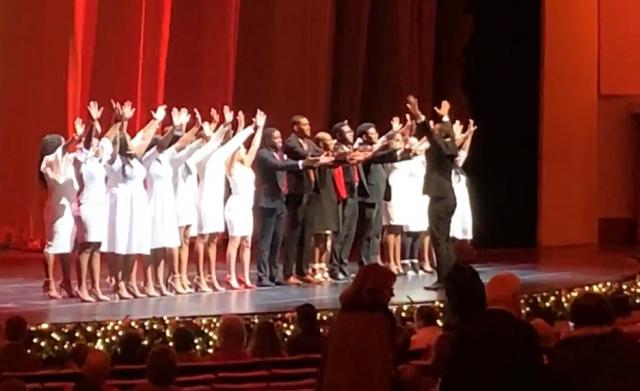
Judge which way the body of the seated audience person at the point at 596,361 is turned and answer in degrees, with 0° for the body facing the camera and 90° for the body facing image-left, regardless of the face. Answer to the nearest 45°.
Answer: approximately 180°

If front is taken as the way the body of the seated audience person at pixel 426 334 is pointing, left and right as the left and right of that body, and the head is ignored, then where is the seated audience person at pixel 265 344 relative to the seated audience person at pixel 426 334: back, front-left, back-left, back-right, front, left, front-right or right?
left

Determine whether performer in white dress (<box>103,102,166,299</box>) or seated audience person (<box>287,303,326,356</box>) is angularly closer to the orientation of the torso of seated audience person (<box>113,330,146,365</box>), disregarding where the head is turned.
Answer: the performer in white dress

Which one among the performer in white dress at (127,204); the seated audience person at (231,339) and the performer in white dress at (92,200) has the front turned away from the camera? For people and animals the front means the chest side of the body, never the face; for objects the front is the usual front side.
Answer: the seated audience person

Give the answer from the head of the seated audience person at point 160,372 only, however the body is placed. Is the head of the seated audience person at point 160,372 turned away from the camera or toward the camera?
away from the camera

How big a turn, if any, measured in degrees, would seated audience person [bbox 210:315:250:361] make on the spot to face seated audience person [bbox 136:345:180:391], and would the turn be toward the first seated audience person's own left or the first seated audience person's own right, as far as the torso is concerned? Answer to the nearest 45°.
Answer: approximately 180°

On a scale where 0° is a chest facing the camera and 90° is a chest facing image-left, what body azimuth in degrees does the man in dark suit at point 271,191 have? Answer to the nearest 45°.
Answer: approximately 315°

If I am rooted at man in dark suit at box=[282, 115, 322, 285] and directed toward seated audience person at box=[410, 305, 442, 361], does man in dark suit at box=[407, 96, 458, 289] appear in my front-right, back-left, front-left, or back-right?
front-left

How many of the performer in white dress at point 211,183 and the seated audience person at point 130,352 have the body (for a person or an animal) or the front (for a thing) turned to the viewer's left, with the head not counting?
0

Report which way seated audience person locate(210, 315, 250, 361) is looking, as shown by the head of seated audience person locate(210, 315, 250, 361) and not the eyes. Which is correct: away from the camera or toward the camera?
away from the camera

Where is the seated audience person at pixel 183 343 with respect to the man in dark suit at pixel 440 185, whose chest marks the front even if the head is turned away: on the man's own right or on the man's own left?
on the man's own left

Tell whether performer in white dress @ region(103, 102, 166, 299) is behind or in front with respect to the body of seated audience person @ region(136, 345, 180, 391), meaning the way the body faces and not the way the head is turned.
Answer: in front

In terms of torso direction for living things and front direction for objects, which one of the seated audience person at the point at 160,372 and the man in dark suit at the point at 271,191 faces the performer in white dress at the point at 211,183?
the seated audience person

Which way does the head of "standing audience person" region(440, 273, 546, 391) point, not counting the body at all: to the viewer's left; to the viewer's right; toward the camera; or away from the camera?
away from the camera

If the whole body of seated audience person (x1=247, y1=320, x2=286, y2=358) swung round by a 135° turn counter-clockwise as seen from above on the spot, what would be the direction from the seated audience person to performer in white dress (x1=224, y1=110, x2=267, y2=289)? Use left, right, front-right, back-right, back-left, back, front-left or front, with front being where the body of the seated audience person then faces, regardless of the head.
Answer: back-right

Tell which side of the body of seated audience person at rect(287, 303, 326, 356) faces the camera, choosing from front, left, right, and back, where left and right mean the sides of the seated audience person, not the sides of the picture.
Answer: back

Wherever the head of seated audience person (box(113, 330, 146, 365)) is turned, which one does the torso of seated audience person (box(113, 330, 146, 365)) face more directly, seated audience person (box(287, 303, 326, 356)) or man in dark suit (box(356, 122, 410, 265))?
the man in dark suit
